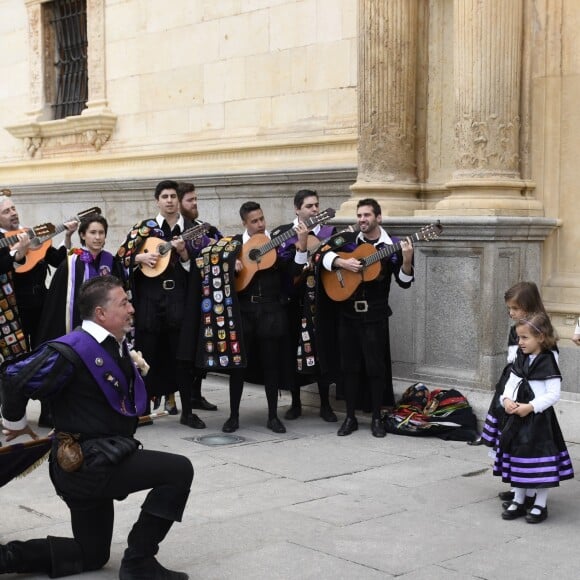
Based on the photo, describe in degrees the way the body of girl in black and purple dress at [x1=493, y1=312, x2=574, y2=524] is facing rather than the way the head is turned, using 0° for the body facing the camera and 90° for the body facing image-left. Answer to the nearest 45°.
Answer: approximately 45°

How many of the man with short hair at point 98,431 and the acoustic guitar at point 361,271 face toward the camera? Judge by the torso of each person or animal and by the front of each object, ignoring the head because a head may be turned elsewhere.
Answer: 1

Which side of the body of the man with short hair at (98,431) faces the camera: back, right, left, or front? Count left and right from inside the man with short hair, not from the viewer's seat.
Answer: right

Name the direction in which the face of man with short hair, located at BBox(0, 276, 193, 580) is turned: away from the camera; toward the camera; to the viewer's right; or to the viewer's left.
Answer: to the viewer's right

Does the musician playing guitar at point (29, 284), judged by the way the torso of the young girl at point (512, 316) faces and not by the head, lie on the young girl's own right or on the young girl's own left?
on the young girl's own right

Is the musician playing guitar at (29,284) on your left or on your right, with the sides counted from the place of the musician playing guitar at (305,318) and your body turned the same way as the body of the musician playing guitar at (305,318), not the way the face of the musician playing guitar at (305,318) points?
on your right

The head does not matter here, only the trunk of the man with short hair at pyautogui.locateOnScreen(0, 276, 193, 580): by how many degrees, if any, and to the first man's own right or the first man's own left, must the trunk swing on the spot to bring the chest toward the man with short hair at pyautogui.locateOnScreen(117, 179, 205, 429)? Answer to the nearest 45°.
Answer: approximately 90° to the first man's own left

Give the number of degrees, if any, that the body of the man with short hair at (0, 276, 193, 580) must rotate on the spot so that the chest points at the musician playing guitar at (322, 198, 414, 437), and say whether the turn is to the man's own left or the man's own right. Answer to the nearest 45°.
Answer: approximately 45° to the man's own left

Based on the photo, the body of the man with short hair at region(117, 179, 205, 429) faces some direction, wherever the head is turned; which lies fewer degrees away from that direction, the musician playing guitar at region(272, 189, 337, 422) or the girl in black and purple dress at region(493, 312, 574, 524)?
the girl in black and purple dress

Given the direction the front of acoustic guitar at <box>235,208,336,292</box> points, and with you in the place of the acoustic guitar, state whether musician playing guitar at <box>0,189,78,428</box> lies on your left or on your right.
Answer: on your right

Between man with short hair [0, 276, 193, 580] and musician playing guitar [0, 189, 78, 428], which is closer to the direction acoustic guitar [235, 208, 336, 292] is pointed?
the man with short hair
